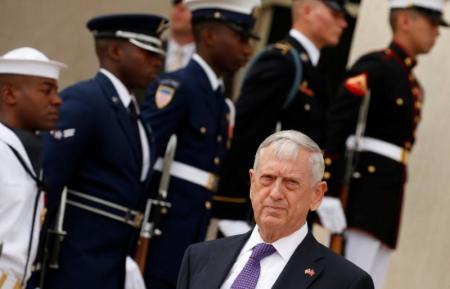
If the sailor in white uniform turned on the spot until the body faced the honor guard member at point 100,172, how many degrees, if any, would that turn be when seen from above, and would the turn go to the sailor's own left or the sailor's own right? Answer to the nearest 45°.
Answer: approximately 45° to the sailor's own left

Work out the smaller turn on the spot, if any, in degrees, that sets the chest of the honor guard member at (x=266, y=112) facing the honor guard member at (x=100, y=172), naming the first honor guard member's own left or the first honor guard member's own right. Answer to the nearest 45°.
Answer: approximately 135° to the first honor guard member's own right

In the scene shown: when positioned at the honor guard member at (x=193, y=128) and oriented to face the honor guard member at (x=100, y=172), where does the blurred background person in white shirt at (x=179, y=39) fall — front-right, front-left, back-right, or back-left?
back-right

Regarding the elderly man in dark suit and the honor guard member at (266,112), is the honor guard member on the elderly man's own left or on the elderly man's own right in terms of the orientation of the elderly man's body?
on the elderly man's own right

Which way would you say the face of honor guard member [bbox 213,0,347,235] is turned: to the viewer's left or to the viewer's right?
to the viewer's right

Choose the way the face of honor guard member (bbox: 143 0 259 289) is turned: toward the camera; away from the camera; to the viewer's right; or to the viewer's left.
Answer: to the viewer's right

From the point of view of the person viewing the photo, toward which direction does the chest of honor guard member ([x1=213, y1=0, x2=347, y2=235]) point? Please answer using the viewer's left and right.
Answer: facing to the right of the viewer

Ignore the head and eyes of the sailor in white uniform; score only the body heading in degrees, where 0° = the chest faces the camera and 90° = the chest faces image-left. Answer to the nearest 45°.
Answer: approximately 270°
